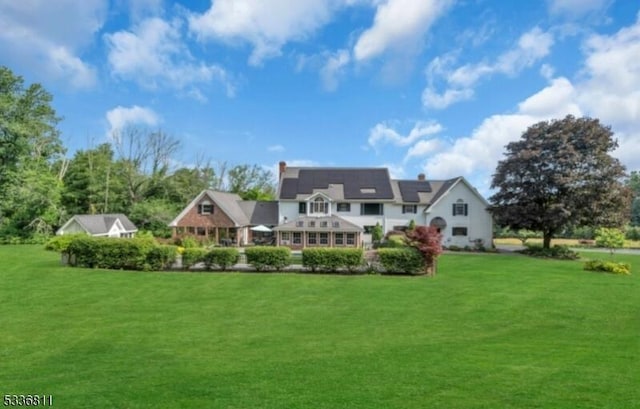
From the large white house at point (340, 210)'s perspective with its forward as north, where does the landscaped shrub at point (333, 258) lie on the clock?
The landscaped shrub is roughly at 12 o'clock from the large white house.

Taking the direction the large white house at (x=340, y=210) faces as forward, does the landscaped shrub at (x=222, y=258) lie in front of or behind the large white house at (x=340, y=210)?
in front

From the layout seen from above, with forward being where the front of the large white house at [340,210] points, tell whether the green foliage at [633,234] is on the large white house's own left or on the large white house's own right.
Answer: on the large white house's own left

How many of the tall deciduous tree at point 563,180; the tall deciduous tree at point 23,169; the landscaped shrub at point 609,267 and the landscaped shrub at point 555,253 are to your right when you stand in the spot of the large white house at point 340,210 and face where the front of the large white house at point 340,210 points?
1

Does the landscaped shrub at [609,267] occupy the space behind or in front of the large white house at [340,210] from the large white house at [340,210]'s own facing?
in front

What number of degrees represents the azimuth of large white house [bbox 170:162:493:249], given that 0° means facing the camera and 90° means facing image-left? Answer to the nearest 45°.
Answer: approximately 0°

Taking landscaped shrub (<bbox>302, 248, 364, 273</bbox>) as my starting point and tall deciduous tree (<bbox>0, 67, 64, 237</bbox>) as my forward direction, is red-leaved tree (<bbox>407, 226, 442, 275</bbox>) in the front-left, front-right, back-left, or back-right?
back-right

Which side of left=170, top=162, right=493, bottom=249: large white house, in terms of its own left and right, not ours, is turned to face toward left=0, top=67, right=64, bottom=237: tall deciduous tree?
right

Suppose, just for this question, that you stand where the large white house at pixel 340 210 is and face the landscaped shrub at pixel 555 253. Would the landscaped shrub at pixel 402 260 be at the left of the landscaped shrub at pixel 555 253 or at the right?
right

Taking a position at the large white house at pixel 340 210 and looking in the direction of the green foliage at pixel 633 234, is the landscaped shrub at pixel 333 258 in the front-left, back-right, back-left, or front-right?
back-right

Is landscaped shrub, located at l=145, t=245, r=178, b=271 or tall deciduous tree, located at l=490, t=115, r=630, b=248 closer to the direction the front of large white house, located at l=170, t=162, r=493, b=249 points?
the landscaped shrub
